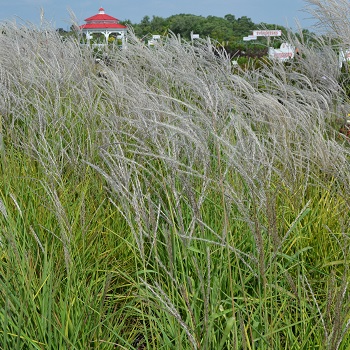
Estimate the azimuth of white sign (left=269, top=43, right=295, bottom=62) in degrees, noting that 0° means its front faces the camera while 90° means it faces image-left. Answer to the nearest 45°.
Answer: approximately 0°

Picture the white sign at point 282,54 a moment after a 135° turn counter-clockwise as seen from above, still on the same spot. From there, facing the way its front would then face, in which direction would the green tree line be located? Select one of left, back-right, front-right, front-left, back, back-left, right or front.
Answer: front-left
